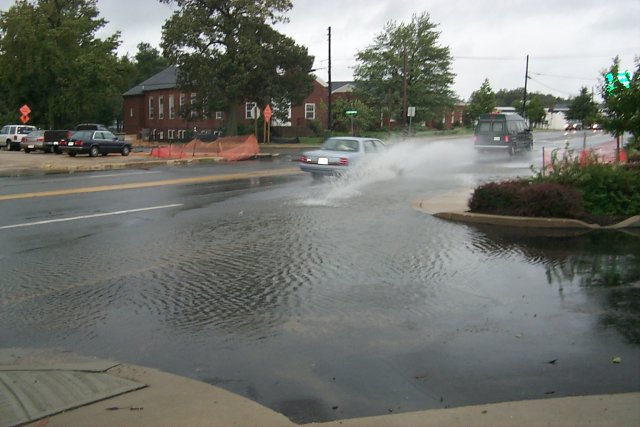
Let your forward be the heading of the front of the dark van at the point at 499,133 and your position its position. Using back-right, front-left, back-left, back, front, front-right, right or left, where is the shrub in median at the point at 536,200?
back-right

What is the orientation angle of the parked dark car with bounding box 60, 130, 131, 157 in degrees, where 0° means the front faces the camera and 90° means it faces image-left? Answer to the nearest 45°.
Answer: approximately 225°

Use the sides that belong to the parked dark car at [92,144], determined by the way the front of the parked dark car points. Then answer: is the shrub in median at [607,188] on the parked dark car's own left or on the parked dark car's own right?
on the parked dark car's own right

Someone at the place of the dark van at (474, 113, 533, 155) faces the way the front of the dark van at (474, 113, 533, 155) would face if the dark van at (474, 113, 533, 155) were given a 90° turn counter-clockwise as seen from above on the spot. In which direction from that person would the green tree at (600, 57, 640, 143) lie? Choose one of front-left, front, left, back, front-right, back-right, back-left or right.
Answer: back-left

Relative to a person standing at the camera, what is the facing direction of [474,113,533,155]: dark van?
facing away from the viewer and to the right of the viewer

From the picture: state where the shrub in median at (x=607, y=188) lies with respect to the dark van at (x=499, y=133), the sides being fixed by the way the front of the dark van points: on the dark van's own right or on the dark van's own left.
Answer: on the dark van's own right

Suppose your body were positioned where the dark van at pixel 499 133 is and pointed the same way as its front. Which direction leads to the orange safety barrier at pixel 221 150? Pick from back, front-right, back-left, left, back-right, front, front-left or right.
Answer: back-left

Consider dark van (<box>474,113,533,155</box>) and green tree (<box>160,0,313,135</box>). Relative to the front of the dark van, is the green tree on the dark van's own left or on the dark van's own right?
on the dark van's own left

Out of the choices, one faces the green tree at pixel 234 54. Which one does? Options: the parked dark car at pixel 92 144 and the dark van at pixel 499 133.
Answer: the parked dark car
